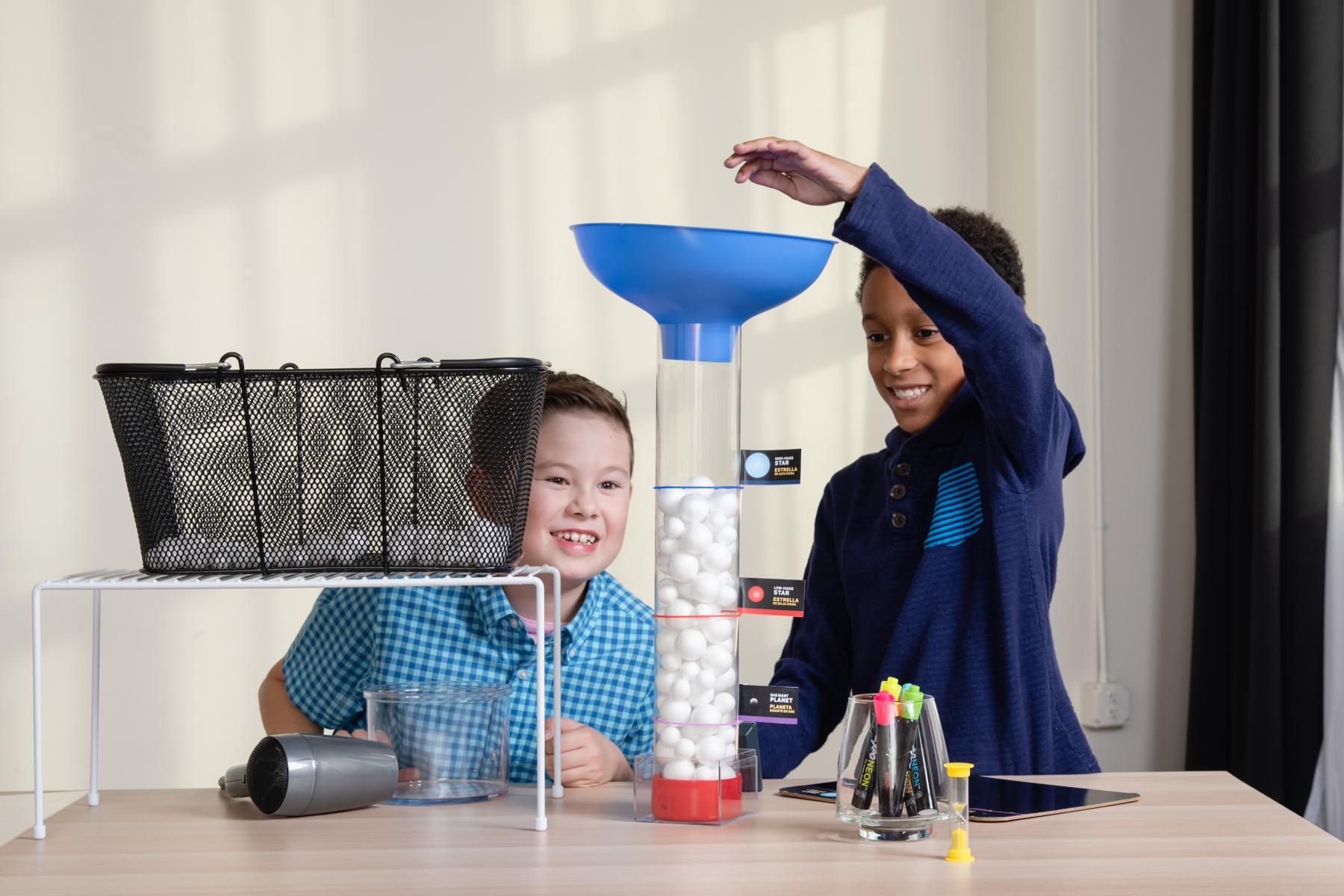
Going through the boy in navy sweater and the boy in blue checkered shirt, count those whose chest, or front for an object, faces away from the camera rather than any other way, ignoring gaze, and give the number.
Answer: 0

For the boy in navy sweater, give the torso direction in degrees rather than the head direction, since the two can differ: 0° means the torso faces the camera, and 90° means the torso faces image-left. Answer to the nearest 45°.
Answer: approximately 45°

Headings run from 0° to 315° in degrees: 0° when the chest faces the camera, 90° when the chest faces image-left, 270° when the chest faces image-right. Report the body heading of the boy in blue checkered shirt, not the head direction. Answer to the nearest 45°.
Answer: approximately 315°

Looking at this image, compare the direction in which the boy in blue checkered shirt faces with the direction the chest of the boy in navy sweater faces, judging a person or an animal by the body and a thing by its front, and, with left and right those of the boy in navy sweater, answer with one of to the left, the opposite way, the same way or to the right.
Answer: to the left

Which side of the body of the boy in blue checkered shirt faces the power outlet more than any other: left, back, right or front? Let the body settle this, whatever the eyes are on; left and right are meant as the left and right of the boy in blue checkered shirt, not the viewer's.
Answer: left
